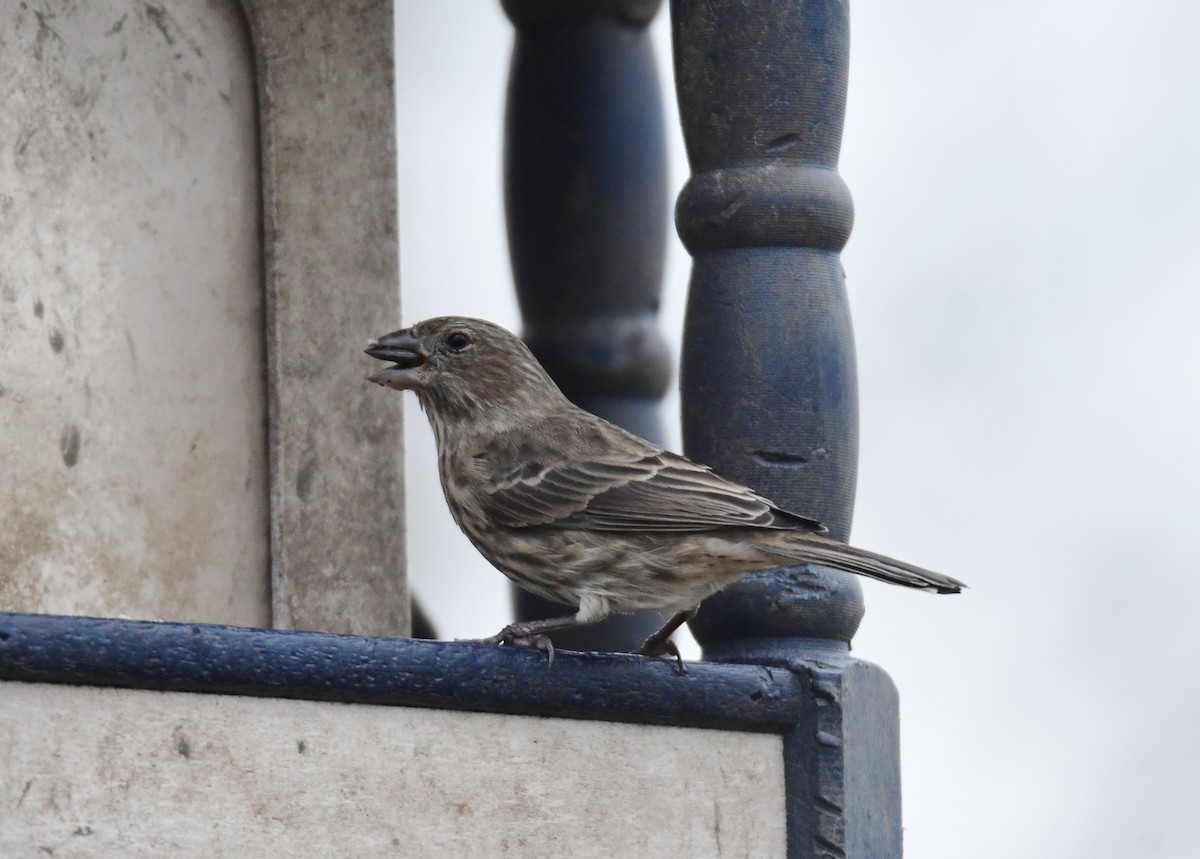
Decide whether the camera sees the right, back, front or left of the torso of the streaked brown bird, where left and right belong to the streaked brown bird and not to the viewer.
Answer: left

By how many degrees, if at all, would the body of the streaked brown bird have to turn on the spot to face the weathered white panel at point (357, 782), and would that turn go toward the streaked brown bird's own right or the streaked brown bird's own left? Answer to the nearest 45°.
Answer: approximately 45° to the streaked brown bird's own left

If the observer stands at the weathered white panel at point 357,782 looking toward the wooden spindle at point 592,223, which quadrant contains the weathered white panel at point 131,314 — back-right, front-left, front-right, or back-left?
front-left

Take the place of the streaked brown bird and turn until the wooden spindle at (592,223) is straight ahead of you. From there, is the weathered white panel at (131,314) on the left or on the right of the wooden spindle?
left

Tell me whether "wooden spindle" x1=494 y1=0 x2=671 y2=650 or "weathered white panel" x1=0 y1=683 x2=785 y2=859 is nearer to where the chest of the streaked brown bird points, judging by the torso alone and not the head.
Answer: the weathered white panel

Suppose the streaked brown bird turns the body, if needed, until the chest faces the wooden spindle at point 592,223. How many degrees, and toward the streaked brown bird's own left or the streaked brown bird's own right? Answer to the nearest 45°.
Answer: approximately 90° to the streaked brown bird's own right

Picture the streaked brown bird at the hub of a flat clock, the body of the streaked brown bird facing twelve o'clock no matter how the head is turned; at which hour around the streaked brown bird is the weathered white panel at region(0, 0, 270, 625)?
The weathered white panel is roughly at 1 o'clock from the streaked brown bird.
